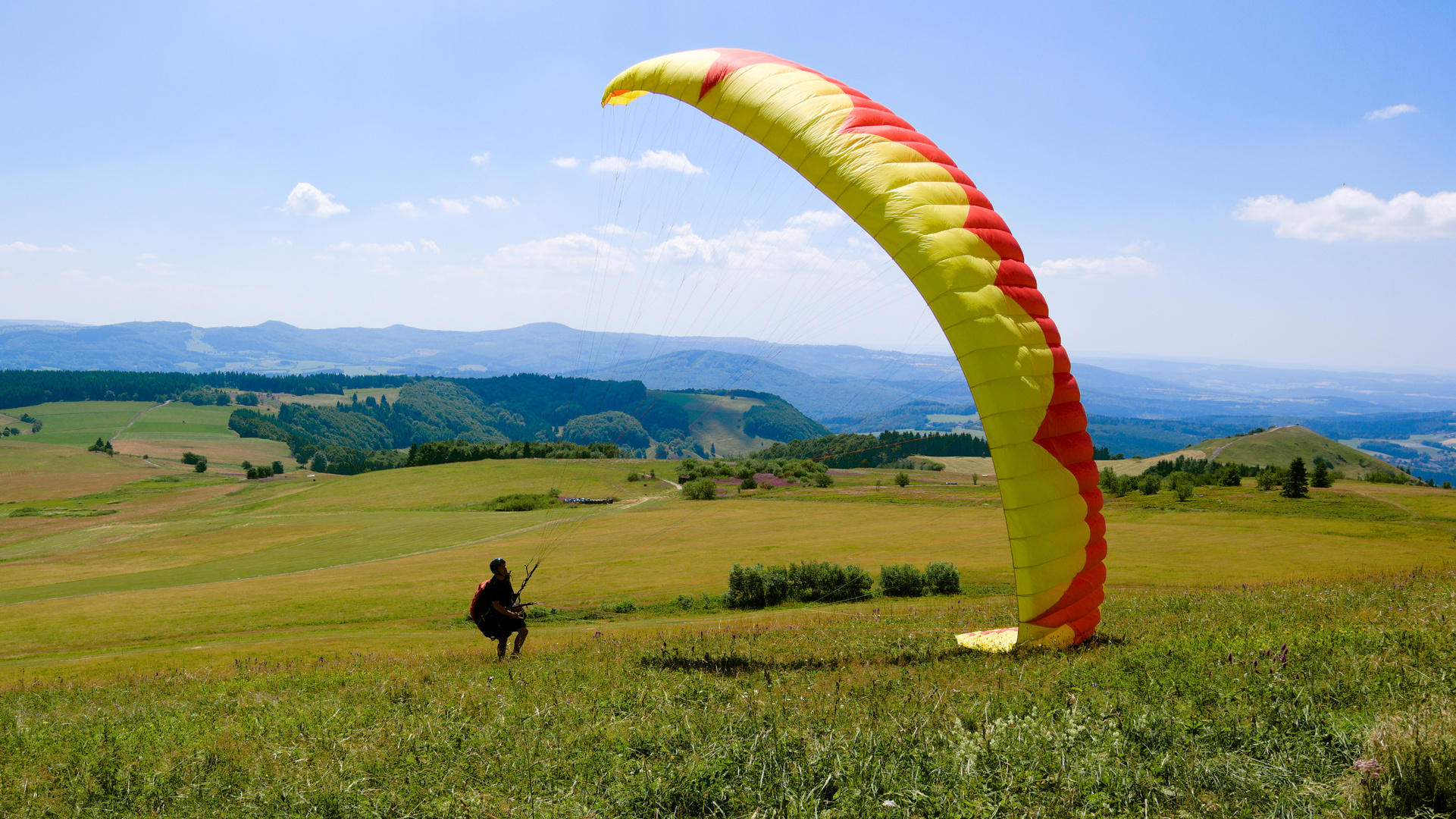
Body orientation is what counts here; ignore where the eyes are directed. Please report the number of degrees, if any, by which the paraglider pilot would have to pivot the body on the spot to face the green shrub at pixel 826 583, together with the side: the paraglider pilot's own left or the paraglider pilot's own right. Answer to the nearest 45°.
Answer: approximately 45° to the paraglider pilot's own left

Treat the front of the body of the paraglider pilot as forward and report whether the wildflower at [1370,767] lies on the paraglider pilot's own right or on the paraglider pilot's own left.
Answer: on the paraglider pilot's own right

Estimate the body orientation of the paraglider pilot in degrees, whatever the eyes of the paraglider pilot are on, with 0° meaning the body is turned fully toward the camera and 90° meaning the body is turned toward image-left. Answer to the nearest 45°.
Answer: approximately 270°

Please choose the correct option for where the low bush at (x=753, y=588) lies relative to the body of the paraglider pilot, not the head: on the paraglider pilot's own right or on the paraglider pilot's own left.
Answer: on the paraglider pilot's own left

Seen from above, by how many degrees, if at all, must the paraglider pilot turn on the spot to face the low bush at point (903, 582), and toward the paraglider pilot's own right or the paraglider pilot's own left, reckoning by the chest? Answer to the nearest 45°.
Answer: approximately 45° to the paraglider pilot's own left
